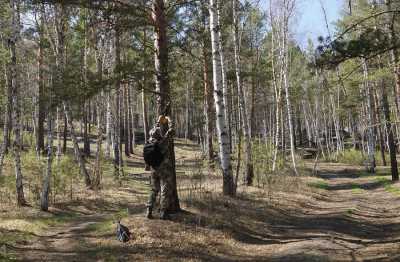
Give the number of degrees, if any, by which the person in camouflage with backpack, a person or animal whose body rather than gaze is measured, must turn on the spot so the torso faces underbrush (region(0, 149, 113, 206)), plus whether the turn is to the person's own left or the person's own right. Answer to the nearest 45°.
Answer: approximately 90° to the person's own left

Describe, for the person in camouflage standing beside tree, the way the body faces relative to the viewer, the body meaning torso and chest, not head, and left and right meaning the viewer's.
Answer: facing away from the viewer and to the right of the viewer

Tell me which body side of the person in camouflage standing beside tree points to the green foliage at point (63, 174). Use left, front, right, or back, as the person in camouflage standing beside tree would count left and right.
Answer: left

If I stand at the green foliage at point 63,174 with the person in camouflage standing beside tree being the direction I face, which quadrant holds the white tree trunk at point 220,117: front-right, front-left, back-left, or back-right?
front-left

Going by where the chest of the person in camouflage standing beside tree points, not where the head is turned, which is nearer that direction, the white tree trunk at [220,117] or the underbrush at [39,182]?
the white tree trunk

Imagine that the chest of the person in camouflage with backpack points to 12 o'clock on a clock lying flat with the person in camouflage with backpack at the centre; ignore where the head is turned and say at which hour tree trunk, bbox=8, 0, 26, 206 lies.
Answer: The tree trunk is roughly at 9 o'clock from the person in camouflage with backpack.

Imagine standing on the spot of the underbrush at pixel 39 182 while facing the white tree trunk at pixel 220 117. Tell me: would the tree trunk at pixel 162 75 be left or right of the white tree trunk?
right
